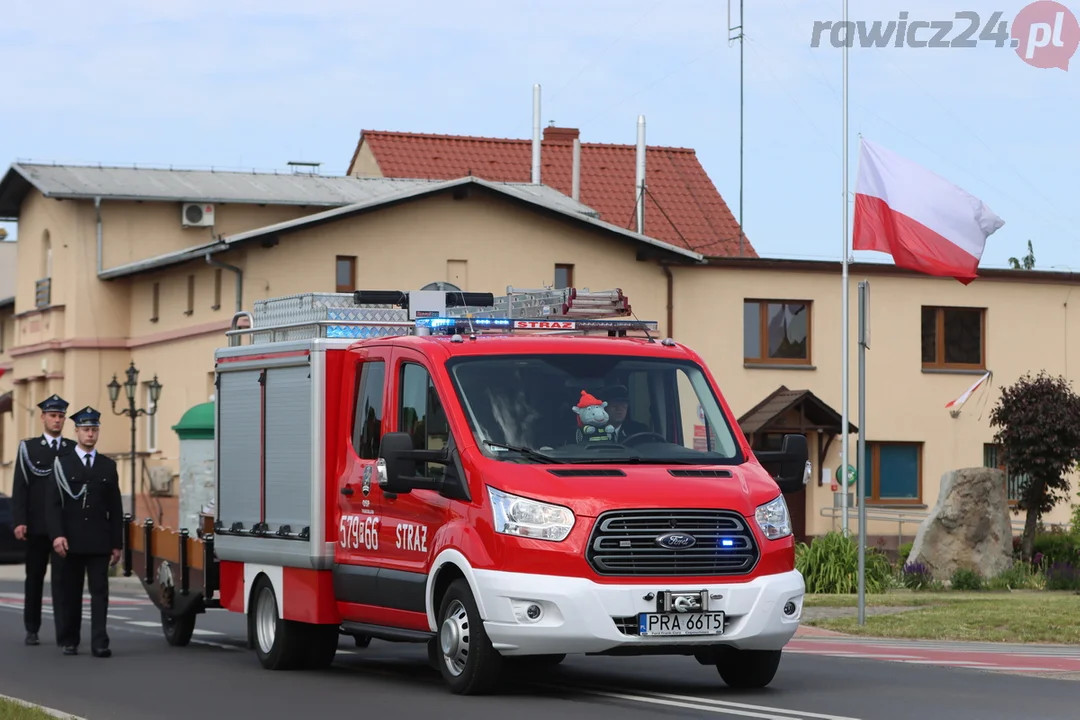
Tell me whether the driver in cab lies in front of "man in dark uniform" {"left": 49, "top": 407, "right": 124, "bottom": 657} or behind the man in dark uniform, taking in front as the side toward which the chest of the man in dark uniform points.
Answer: in front

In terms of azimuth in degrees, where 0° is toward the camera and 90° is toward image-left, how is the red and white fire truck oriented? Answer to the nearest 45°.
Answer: approximately 315°

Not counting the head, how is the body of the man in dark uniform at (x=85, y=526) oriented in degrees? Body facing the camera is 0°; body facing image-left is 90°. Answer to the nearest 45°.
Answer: approximately 0°

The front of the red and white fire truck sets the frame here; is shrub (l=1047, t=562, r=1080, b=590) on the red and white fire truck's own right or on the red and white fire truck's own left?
on the red and white fire truck's own left

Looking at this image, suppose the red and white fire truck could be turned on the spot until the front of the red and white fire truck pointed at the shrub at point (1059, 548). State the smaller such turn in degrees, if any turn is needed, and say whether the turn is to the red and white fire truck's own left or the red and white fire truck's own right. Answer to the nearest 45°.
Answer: approximately 90° to the red and white fire truck's own left

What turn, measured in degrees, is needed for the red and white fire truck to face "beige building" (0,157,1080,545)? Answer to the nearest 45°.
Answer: approximately 135° to its left

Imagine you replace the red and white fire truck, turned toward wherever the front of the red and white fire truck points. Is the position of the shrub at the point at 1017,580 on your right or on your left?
on your left

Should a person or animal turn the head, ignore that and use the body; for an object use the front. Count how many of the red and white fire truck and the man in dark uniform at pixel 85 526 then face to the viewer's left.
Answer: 0

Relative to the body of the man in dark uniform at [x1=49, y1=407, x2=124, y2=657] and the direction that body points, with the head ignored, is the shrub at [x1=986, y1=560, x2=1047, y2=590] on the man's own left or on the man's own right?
on the man's own left

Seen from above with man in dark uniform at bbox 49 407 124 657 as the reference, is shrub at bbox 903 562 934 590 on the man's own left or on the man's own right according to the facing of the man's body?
on the man's own left

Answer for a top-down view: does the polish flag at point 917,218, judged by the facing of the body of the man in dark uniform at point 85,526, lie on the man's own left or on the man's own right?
on the man's own left

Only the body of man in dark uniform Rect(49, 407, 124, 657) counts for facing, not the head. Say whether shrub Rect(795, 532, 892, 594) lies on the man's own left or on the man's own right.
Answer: on the man's own left

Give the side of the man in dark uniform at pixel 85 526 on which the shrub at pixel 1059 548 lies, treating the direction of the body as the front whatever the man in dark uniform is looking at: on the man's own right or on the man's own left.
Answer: on the man's own left

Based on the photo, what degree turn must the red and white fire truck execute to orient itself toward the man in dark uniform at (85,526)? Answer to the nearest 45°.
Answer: approximately 180°
